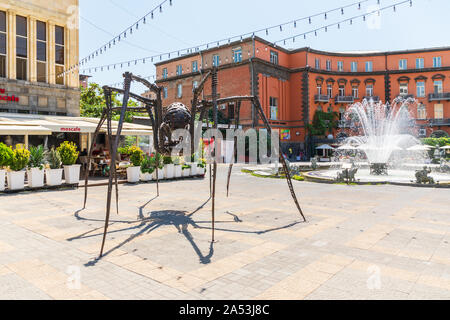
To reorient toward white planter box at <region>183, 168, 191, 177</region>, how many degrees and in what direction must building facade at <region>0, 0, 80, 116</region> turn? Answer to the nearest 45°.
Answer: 0° — it already faces it

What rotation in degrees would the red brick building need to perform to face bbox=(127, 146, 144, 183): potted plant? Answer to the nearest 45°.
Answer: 0° — it already faces it

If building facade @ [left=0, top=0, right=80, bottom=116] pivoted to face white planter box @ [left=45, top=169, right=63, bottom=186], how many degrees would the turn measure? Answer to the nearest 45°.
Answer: approximately 45° to its right

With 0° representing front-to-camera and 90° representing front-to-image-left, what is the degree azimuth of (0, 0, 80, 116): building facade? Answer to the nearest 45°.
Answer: approximately 315°

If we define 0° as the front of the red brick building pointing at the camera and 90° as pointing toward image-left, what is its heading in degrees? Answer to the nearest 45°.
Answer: approximately 0°

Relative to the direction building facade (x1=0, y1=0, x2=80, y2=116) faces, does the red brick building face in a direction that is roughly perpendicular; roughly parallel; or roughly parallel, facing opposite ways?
roughly perpendicular

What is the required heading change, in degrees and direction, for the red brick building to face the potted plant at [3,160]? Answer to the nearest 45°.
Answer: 0° — it already faces it

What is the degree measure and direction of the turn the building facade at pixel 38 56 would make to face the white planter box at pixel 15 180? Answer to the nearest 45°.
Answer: approximately 45° to its right
